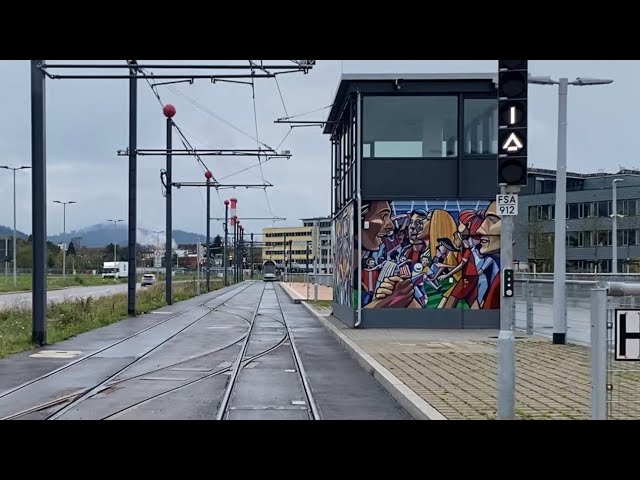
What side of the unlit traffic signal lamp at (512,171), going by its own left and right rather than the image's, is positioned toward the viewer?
front

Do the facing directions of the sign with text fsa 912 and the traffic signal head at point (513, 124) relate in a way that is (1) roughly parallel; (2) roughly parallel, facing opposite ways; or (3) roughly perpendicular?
roughly parallel

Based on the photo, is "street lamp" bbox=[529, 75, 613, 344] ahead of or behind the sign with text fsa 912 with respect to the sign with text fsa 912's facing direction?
behind

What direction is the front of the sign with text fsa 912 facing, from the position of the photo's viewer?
facing the viewer

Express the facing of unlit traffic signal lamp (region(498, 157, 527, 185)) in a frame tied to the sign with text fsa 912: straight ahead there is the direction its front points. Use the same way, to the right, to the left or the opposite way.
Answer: the same way

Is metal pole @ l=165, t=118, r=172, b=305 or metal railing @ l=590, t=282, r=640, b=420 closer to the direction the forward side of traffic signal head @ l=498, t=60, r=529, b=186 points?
the metal railing

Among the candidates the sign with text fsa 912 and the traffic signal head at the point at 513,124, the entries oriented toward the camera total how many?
2

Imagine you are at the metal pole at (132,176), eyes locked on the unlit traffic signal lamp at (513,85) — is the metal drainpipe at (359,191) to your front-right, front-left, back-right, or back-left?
front-left

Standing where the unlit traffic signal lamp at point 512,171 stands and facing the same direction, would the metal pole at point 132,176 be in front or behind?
behind
